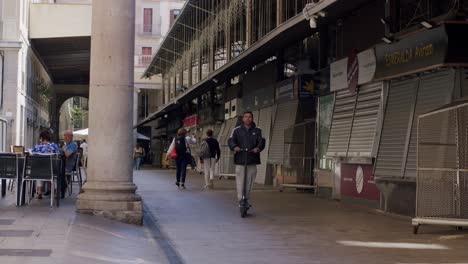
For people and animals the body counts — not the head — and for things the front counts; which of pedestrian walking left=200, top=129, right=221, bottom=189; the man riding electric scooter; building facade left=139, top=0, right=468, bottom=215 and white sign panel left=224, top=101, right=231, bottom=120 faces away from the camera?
the pedestrian walking

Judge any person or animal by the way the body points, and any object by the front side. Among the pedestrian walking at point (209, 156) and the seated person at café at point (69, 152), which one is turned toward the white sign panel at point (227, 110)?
the pedestrian walking

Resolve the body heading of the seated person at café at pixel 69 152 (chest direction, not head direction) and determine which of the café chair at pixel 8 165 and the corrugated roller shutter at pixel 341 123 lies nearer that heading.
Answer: the café chair

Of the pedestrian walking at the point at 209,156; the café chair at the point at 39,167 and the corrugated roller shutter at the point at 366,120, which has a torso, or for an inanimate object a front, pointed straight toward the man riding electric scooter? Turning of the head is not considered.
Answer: the corrugated roller shutter

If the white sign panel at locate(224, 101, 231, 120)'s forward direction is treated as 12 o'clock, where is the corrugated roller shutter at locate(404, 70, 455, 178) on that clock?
The corrugated roller shutter is roughly at 10 o'clock from the white sign panel.

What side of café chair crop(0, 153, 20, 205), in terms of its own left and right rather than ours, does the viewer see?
back

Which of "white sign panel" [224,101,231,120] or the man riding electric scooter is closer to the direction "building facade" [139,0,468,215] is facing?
the man riding electric scooter

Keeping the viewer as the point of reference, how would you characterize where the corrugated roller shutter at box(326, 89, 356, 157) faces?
facing the viewer and to the left of the viewer

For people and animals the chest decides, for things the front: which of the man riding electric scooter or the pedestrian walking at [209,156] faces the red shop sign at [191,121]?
the pedestrian walking

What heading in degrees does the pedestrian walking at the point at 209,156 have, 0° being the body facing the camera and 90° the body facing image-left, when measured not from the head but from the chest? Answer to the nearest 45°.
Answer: approximately 180°
